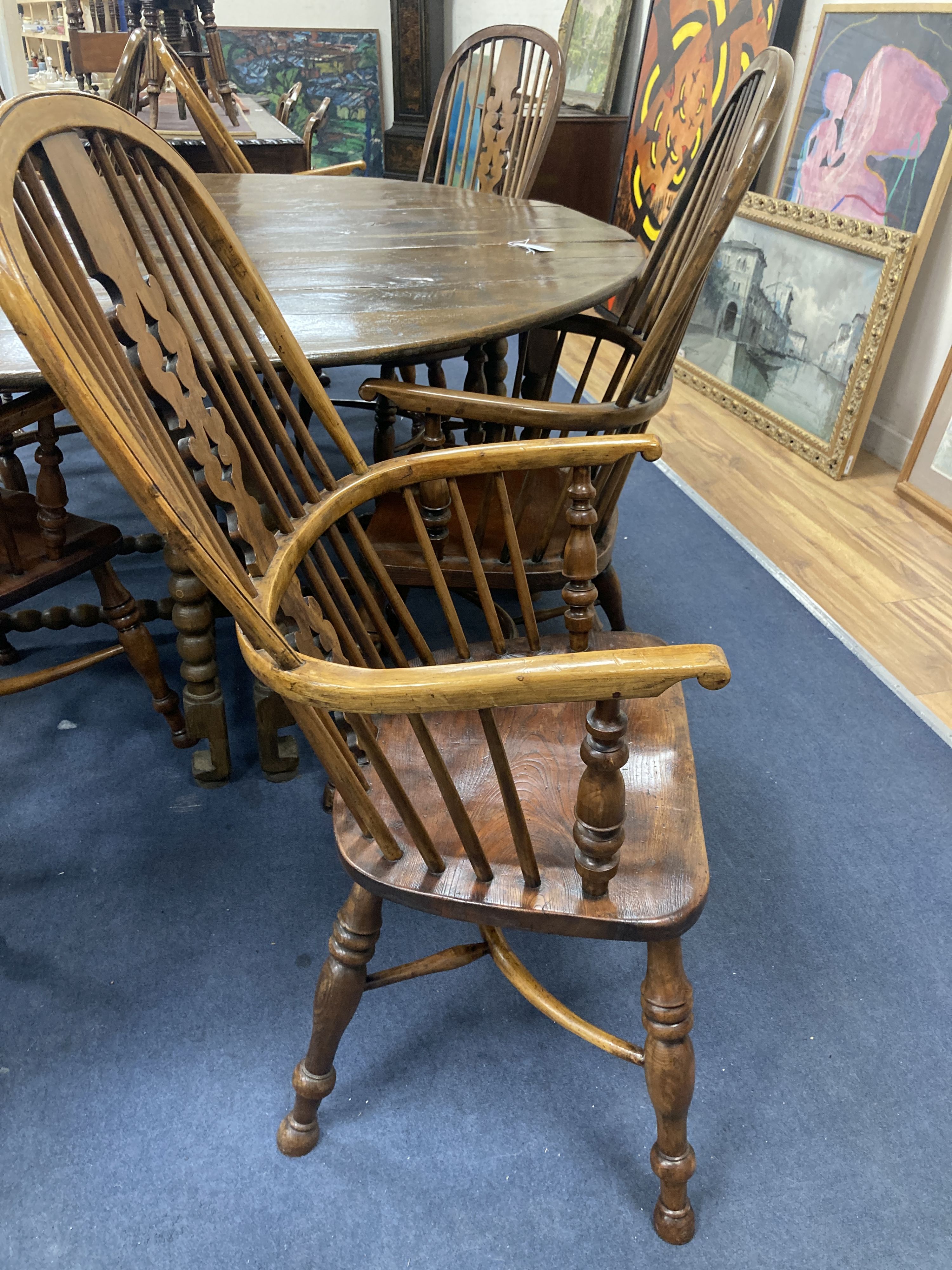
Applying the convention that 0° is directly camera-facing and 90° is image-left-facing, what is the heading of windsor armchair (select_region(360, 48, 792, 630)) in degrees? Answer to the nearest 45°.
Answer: approximately 90°

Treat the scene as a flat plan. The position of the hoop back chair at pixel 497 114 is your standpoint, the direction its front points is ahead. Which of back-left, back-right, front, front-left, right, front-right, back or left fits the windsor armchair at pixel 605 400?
front-left

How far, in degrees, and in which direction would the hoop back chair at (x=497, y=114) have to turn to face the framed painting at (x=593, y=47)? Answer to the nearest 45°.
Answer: approximately 135° to its right

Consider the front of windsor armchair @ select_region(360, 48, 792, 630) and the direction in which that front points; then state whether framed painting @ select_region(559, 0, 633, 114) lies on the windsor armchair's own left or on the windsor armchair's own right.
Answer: on the windsor armchair's own right

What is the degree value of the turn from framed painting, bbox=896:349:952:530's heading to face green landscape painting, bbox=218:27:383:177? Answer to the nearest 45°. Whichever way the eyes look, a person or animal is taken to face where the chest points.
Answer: approximately 90° to its right

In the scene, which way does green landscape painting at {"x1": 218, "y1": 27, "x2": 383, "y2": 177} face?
toward the camera

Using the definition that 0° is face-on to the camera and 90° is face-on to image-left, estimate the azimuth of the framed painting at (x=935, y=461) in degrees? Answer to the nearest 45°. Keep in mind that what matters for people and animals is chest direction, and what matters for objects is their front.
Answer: approximately 45°

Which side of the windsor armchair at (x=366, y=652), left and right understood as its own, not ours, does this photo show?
right

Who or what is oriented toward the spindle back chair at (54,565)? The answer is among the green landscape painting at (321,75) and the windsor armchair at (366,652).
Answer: the green landscape painting

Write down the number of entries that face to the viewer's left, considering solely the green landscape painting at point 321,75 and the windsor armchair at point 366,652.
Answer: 0

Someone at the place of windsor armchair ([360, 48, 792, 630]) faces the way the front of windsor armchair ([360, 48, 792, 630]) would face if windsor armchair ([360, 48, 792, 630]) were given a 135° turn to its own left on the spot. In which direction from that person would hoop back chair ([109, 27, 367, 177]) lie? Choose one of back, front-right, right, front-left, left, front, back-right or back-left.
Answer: back

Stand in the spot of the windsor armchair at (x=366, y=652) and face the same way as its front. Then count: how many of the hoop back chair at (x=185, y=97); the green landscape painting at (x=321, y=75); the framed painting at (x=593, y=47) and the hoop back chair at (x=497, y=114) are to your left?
4

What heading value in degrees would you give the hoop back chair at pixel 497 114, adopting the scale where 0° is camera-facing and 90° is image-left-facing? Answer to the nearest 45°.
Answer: approximately 45°

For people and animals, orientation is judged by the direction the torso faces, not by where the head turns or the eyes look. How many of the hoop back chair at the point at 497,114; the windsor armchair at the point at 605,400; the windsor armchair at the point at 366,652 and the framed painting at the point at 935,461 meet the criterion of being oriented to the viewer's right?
1
